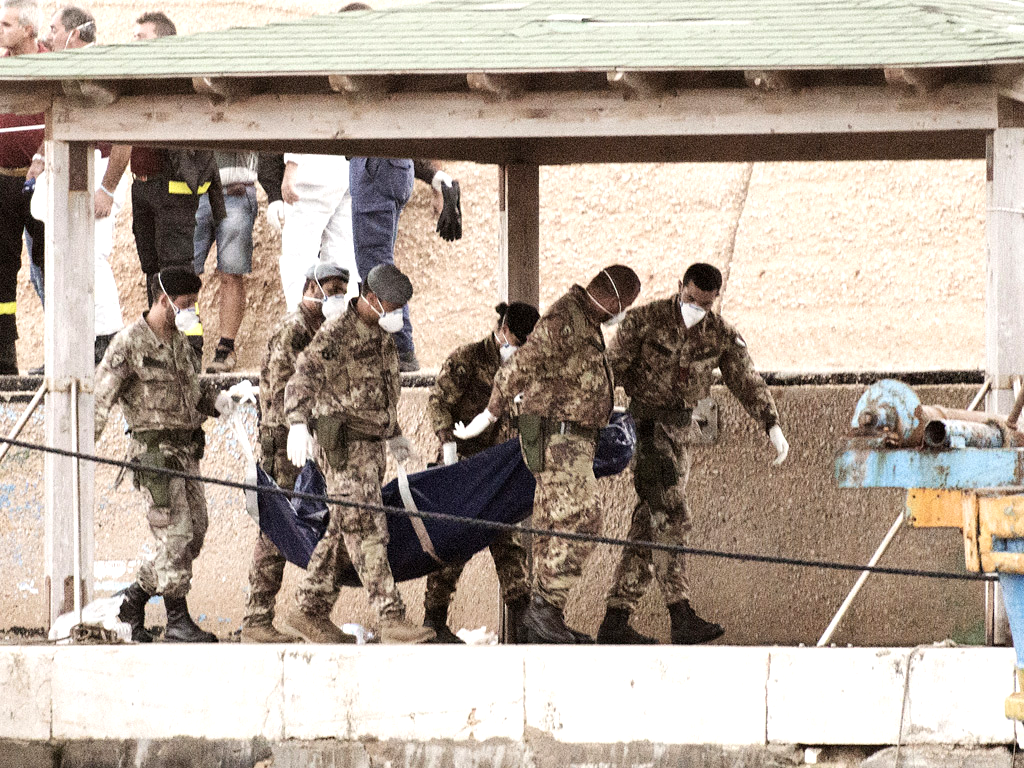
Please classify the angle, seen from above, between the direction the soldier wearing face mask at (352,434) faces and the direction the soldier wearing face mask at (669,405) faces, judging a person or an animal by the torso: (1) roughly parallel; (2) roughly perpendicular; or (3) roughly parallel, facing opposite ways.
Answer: roughly parallel

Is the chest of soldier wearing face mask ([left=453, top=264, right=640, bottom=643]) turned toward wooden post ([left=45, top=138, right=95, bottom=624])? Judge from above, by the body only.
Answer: no

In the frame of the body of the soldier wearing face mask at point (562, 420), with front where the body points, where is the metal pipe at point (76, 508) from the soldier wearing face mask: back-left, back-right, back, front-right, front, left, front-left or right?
back

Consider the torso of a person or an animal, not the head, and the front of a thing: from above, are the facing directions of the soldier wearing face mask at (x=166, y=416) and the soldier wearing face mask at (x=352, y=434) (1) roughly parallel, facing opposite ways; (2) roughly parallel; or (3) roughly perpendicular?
roughly parallel

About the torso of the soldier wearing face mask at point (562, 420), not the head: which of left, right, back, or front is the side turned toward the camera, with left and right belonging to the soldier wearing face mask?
right

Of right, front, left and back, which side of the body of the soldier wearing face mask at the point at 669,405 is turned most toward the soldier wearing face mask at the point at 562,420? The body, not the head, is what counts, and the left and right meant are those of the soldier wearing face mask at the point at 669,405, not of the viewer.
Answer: right

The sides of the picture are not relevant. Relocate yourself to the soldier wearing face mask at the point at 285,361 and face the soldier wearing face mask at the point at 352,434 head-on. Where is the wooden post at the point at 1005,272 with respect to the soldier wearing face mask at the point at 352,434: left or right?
left

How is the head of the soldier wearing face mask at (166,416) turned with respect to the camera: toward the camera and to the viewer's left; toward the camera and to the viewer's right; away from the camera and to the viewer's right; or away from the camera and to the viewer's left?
toward the camera and to the viewer's right

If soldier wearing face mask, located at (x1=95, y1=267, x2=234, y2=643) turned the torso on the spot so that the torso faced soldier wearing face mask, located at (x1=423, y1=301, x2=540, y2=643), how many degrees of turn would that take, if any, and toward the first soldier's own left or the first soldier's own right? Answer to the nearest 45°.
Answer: approximately 45° to the first soldier's own left

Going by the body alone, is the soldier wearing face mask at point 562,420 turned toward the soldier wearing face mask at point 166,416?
no

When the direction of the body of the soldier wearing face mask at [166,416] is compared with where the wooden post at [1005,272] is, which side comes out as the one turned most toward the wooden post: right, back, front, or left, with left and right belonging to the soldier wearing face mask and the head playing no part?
front

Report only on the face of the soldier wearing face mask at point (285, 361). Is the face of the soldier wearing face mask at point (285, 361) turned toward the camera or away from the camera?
toward the camera

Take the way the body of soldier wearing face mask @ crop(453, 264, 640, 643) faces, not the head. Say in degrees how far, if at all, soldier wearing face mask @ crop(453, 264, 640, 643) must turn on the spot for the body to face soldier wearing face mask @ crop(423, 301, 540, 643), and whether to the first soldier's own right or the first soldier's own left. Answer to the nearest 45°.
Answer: approximately 135° to the first soldier's own left

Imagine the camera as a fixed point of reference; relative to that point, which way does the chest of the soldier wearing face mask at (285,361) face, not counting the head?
to the viewer's right

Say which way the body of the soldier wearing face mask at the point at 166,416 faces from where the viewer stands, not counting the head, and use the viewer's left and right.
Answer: facing the viewer and to the right of the viewer
